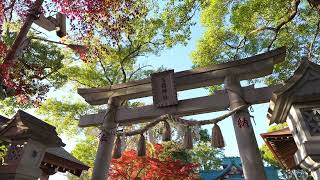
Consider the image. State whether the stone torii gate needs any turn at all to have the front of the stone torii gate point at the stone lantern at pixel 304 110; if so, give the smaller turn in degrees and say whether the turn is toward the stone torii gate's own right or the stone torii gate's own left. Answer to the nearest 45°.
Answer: approximately 90° to the stone torii gate's own left

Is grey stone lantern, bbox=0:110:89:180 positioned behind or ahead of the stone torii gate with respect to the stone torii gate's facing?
ahead

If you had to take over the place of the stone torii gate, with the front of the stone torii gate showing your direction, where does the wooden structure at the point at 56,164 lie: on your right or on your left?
on your right
